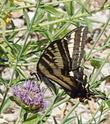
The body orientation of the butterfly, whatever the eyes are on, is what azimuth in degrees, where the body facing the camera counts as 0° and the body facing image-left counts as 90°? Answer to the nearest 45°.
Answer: approximately 90°
